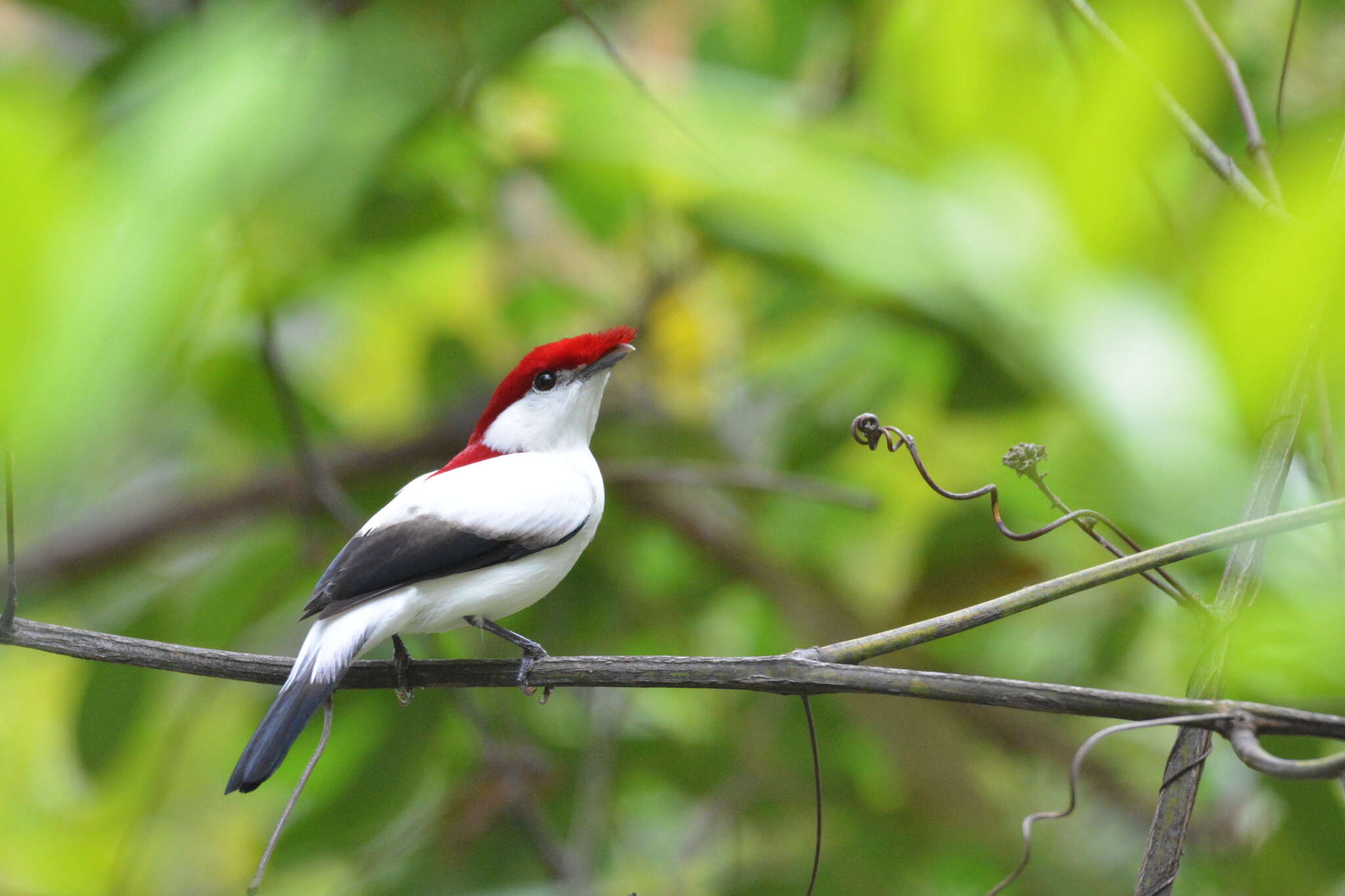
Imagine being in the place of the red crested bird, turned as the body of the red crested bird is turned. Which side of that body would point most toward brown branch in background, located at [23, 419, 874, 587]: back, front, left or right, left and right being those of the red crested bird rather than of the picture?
left

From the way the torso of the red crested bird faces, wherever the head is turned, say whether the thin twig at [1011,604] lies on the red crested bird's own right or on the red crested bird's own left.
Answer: on the red crested bird's own right

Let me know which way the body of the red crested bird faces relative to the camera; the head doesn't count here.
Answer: to the viewer's right

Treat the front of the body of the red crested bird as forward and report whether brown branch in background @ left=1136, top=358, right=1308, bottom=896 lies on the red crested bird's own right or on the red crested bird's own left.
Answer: on the red crested bird's own right

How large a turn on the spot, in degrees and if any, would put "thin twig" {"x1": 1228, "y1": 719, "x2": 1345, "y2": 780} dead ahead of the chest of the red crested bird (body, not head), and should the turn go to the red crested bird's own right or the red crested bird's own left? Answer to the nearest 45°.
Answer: approximately 45° to the red crested bird's own right
